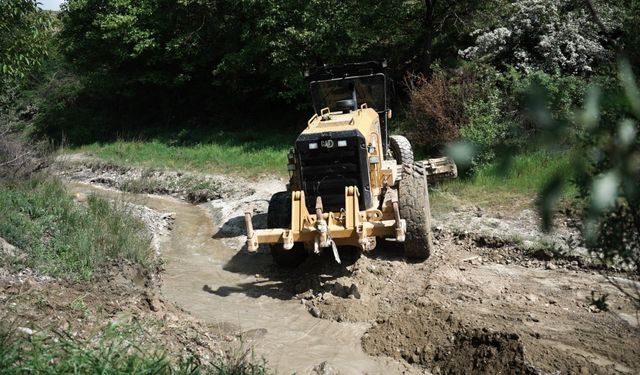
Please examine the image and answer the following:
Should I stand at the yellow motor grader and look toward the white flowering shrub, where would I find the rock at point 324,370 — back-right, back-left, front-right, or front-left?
back-right

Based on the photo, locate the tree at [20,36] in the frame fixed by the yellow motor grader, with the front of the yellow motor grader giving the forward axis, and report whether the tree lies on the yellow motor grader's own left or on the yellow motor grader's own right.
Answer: on the yellow motor grader's own left

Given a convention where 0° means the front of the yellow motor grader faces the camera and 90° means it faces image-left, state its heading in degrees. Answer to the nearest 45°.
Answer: approximately 180°

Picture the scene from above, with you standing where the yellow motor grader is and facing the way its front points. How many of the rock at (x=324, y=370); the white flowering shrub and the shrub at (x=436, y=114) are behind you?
1

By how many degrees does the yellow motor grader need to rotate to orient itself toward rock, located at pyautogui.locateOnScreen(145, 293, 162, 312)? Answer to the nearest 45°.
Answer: approximately 135° to its left

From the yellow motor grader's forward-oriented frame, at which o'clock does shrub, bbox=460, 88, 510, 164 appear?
The shrub is roughly at 1 o'clock from the yellow motor grader.

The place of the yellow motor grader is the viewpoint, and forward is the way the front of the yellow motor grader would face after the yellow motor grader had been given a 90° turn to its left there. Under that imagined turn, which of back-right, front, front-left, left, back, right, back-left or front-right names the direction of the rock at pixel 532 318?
back-left

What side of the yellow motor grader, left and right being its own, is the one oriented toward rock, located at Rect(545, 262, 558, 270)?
right

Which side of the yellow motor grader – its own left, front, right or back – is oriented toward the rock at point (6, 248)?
left

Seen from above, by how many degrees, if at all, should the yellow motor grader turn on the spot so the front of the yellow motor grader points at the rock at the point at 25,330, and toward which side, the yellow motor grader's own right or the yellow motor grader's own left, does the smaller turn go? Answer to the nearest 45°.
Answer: approximately 135° to the yellow motor grader's own left

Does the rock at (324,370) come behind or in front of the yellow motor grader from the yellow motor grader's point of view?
behind

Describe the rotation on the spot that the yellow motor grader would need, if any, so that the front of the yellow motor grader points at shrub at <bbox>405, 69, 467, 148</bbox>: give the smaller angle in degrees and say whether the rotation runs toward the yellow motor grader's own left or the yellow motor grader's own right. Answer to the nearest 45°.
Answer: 0° — it already faces it
